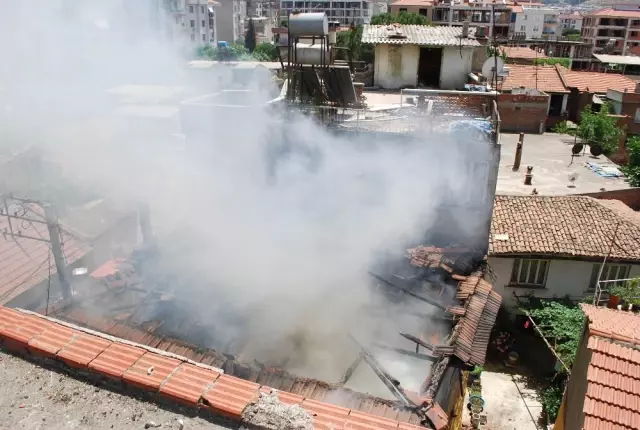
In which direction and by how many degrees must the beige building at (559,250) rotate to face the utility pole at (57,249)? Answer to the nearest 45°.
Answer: approximately 45° to its right

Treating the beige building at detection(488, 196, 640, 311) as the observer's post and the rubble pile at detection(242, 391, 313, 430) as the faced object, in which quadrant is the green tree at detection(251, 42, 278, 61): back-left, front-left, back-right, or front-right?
back-right

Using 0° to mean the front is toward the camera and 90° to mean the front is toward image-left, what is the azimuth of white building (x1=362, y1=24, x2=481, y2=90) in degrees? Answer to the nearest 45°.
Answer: approximately 0°

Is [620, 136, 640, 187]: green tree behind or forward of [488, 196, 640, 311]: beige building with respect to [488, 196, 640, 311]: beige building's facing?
behind

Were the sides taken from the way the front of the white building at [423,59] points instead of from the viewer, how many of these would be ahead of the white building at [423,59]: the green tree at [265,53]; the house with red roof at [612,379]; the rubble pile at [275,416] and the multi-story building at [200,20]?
2

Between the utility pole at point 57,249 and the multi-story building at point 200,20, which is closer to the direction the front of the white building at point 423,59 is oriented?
the utility pole

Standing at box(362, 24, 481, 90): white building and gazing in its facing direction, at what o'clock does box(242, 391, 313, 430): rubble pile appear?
The rubble pile is roughly at 12 o'clock from the white building.

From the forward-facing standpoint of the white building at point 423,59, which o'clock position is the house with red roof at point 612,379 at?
The house with red roof is roughly at 12 o'clock from the white building.

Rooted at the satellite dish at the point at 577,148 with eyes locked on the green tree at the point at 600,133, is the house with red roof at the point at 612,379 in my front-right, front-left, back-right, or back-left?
back-right

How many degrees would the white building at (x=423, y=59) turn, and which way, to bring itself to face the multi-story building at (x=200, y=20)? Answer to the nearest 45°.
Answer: approximately 135° to its right

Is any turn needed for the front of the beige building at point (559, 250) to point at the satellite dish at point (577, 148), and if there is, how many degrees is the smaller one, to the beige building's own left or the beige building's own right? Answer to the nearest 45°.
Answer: approximately 180°

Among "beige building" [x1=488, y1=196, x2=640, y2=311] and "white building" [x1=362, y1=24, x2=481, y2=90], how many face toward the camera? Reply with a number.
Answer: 2

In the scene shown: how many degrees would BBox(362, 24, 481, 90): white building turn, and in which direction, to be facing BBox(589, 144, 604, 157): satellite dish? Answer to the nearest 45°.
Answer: approximately 90° to its left

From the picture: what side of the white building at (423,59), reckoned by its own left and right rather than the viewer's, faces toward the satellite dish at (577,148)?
left
